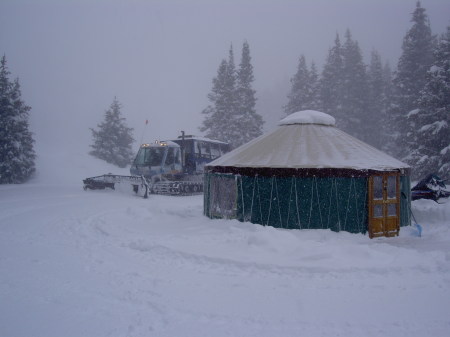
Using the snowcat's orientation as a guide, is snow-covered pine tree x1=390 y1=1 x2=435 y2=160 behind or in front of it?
behind

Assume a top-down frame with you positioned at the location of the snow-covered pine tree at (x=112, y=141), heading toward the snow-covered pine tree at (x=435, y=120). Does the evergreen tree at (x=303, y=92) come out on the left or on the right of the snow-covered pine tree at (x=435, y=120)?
left

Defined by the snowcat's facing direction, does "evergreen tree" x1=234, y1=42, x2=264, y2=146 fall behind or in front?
behind

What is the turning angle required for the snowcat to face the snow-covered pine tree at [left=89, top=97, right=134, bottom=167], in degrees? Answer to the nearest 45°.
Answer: approximately 135° to its right

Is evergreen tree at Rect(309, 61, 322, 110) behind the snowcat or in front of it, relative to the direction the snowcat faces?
behind

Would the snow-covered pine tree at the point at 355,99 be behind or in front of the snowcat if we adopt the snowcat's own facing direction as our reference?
behind

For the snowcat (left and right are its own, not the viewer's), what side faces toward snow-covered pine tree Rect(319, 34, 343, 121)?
back

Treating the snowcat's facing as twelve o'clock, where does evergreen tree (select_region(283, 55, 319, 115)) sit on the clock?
The evergreen tree is roughly at 6 o'clock from the snowcat.

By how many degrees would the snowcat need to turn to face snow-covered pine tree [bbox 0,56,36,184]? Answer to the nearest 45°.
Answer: approximately 90° to its right

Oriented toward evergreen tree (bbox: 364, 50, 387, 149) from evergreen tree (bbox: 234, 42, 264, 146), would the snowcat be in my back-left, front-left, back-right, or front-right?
back-right

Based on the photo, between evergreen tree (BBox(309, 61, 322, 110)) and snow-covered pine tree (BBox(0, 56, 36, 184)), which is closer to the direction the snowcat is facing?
the snow-covered pine tree

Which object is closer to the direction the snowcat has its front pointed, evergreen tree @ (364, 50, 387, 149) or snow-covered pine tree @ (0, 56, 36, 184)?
the snow-covered pine tree

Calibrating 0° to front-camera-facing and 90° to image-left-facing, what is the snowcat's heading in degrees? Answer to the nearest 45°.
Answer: approximately 45°
